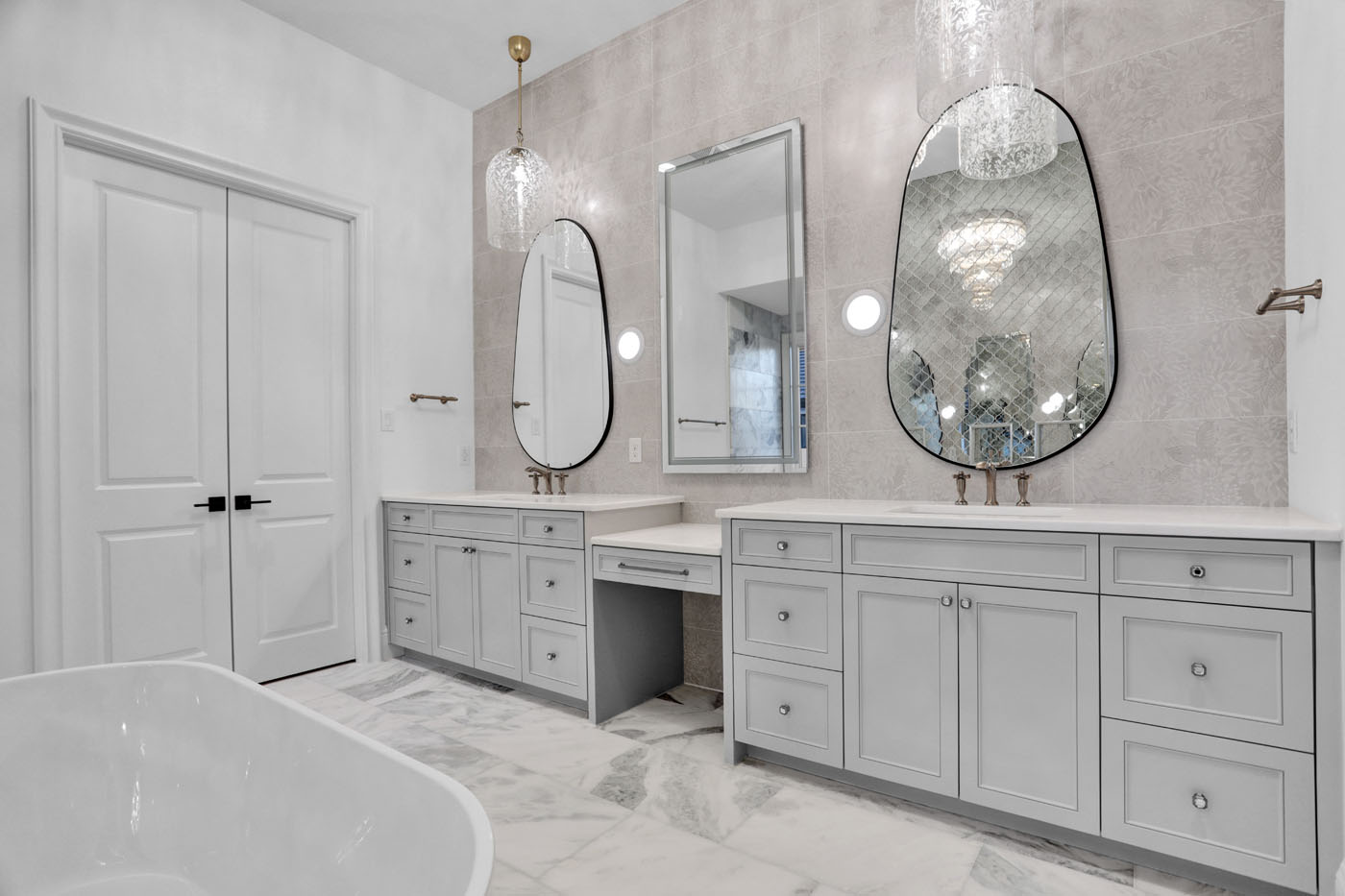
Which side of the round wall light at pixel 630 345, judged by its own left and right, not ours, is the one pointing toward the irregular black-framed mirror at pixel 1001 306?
left

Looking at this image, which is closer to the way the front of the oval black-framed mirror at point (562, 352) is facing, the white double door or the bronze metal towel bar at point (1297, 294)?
the white double door

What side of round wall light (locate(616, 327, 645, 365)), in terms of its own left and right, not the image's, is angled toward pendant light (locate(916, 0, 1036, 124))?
left

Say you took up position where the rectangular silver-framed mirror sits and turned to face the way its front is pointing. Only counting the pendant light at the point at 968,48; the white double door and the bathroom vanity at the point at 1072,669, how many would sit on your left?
2

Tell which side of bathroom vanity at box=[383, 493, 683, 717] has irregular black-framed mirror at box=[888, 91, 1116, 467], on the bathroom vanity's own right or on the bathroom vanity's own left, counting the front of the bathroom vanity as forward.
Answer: on the bathroom vanity's own left

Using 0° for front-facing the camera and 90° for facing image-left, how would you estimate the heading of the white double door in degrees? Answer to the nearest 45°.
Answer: approximately 315°

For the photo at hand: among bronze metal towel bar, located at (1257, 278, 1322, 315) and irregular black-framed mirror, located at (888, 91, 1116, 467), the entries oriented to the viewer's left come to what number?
1

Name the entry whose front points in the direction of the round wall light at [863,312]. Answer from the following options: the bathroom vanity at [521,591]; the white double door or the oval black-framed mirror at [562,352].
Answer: the white double door
